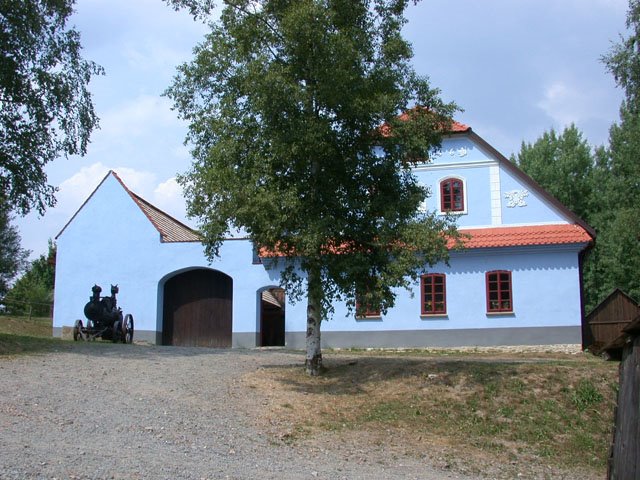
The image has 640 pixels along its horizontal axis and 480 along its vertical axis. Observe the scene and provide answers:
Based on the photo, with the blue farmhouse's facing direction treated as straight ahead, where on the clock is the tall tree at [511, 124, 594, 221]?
The tall tree is roughly at 7 o'clock from the blue farmhouse.

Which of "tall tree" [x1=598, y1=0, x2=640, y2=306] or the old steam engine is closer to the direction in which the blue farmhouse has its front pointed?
the old steam engine

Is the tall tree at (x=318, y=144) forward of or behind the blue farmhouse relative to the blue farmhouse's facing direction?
forward

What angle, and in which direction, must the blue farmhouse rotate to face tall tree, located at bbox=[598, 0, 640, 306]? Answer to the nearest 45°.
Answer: approximately 135° to its left

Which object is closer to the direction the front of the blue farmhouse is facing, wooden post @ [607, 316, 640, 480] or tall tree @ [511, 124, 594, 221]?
the wooden post

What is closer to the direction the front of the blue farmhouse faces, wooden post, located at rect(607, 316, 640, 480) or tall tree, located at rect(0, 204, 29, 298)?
the wooden post

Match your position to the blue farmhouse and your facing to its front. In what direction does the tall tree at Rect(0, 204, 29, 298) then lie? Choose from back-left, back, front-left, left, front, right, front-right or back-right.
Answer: back-right

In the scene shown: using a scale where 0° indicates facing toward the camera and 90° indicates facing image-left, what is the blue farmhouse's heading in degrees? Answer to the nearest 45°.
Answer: approximately 0°

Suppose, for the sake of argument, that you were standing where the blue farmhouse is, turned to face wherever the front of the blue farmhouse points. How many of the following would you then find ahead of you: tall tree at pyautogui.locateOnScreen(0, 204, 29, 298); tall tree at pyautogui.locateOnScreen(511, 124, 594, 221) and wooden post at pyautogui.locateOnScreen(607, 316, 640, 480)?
1
